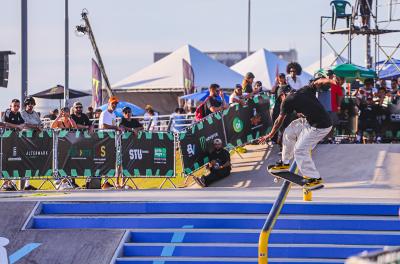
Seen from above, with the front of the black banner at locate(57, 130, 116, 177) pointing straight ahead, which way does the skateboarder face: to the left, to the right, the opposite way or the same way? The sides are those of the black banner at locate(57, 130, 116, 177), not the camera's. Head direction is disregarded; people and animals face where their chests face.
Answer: to the right

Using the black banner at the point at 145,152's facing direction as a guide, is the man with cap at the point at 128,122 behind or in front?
behind

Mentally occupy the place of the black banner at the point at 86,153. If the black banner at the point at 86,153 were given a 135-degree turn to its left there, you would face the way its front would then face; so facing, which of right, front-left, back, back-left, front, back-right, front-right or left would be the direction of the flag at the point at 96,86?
front-left

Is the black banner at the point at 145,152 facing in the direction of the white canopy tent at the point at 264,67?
no

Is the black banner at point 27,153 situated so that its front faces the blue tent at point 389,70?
no

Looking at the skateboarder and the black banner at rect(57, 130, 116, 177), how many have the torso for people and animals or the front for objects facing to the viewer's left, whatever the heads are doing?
1

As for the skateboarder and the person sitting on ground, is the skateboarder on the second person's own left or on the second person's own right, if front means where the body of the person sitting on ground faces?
on the second person's own left

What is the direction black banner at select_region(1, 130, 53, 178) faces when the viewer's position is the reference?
facing the viewer

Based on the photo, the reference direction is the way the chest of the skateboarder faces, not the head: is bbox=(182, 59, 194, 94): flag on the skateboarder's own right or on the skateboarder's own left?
on the skateboarder's own right

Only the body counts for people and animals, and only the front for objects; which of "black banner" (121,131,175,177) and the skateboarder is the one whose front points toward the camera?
the black banner

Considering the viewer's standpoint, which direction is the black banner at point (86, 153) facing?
facing the viewer

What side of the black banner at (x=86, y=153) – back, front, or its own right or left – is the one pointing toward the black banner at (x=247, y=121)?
left

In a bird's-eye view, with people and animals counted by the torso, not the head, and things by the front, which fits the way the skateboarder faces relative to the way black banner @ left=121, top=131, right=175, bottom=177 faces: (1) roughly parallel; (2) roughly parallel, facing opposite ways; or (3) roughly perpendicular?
roughly perpendicular

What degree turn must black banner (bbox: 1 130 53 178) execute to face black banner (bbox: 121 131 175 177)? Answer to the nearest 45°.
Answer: approximately 90° to its left

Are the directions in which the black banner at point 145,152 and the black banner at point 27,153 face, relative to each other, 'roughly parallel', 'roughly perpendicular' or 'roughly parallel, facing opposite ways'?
roughly parallel

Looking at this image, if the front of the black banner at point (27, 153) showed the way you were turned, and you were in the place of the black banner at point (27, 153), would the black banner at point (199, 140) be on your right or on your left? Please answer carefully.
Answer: on your left

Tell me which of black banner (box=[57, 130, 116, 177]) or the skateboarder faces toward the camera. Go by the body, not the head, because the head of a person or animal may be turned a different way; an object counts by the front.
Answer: the black banner

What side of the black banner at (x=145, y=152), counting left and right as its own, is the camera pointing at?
front

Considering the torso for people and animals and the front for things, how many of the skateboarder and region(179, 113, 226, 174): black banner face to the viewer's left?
1

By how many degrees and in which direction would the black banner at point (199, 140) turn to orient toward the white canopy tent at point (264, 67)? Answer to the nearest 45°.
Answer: approximately 135° to its left
